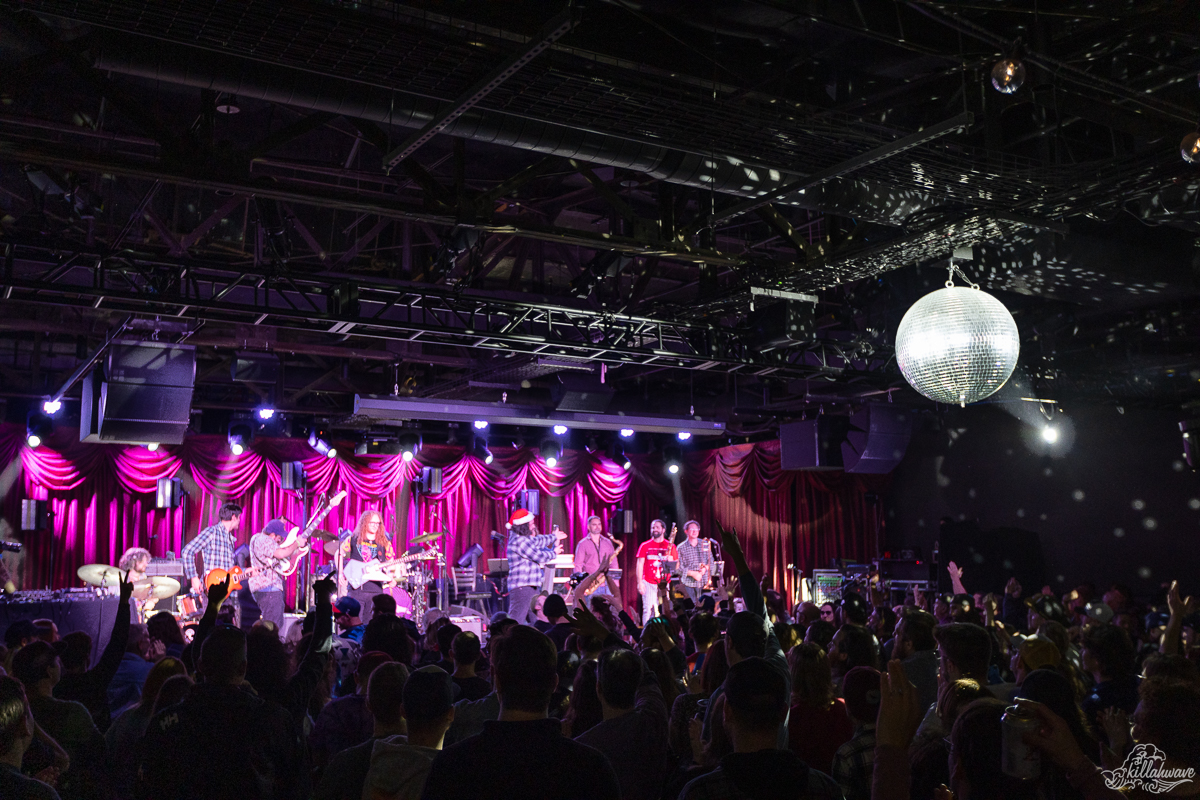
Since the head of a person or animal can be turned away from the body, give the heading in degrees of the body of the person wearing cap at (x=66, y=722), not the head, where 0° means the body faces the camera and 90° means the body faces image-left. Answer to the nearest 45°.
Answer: approximately 225°

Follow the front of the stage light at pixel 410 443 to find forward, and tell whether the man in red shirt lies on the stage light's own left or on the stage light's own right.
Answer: on the stage light's own left

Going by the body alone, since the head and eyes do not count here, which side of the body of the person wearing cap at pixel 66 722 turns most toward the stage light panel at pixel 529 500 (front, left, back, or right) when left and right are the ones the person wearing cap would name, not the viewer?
front

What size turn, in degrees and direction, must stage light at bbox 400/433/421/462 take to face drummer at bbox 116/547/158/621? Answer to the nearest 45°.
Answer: approximately 45° to its right

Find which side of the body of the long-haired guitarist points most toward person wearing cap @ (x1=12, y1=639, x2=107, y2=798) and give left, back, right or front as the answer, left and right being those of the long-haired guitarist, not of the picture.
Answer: front

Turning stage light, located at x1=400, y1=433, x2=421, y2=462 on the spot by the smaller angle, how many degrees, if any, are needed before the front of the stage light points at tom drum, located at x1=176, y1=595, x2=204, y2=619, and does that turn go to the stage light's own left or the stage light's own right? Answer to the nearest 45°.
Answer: approximately 45° to the stage light's own right

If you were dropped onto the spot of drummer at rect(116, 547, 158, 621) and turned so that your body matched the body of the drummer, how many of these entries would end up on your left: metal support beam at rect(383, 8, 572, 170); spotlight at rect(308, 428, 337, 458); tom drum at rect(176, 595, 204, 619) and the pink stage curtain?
3

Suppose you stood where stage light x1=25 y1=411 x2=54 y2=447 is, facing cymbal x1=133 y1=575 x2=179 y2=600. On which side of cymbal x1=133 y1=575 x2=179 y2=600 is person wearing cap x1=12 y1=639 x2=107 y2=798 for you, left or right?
right
